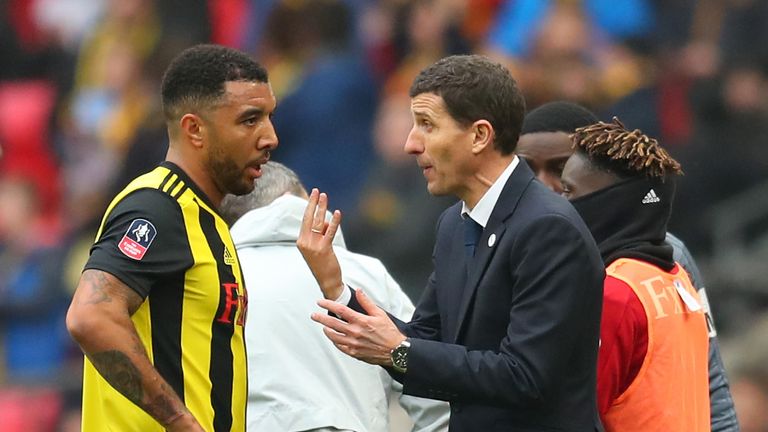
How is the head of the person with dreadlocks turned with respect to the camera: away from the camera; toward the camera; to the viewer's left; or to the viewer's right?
to the viewer's left

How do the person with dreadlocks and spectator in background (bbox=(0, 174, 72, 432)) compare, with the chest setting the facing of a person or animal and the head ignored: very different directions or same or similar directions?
very different directions

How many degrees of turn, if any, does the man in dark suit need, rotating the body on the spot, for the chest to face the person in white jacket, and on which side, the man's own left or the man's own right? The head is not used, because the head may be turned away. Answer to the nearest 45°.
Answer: approximately 90° to the man's own right

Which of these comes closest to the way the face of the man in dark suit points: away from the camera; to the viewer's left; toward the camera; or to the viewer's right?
to the viewer's left

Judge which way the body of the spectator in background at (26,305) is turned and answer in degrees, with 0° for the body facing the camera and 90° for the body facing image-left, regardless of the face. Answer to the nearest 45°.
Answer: approximately 0°

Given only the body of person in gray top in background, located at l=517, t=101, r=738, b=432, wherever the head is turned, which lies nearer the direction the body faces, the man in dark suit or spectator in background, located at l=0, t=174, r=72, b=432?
the man in dark suit

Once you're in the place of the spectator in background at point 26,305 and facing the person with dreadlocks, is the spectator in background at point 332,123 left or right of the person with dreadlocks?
left

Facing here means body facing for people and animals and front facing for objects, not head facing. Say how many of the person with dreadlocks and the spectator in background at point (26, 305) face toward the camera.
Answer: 1
